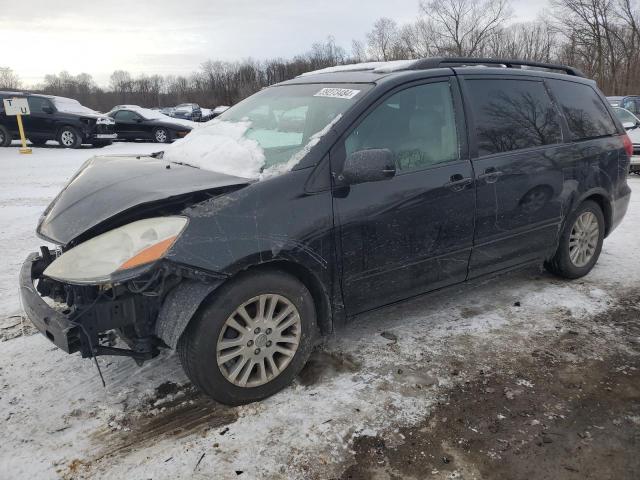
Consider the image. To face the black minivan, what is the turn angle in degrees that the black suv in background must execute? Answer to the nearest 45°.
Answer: approximately 45° to its right

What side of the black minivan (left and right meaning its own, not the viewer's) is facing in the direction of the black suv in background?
right

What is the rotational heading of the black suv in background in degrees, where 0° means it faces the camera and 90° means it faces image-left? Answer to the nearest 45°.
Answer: approximately 315°

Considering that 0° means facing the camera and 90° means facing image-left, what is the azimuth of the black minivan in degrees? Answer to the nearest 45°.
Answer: approximately 45°
